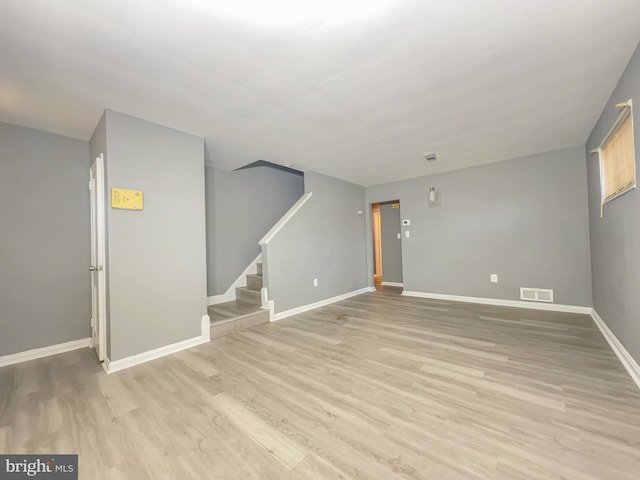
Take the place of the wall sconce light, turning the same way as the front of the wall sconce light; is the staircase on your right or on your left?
on your right

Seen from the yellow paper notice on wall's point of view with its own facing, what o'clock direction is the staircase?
The staircase is roughly at 8 o'clock from the yellow paper notice on wall.

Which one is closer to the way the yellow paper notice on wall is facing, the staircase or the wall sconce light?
the wall sconce light

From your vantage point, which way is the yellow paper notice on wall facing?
toward the camera

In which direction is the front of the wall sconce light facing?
toward the camera

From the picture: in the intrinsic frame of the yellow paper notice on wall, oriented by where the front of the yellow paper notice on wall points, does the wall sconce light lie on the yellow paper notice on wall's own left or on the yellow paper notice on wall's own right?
on the yellow paper notice on wall's own left

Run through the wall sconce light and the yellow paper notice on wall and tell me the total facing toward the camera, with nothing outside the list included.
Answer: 2

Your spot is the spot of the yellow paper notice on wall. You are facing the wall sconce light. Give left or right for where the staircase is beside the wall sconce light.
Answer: left

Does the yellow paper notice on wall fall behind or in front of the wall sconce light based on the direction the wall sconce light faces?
in front
